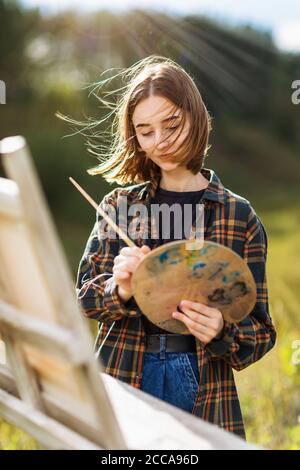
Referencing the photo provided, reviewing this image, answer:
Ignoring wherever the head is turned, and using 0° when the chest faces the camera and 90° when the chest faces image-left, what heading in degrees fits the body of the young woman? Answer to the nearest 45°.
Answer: approximately 0°
